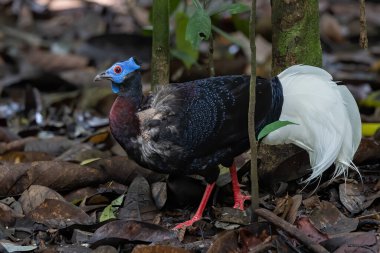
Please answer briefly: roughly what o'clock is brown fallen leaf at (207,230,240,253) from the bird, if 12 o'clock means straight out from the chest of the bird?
The brown fallen leaf is roughly at 9 o'clock from the bird.

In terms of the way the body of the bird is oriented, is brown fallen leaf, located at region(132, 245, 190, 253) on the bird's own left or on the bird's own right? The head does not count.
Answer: on the bird's own left

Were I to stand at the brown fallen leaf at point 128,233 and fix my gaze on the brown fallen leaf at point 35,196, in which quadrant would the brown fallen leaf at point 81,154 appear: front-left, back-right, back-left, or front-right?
front-right

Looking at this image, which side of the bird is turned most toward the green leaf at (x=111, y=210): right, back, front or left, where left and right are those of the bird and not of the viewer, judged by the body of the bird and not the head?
front

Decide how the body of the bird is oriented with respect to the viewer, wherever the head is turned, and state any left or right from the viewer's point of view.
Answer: facing to the left of the viewer

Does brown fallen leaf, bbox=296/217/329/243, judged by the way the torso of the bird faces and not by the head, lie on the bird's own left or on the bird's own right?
on the bird's own left

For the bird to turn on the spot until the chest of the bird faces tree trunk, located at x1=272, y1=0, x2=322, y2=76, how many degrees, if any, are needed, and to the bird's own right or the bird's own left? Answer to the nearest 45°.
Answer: approximately 135° to the bird's own right

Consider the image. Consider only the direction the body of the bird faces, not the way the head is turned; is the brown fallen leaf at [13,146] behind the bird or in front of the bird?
in front

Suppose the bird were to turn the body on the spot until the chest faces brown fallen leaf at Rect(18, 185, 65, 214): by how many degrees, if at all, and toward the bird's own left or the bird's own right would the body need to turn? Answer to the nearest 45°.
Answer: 0° — it already faces it

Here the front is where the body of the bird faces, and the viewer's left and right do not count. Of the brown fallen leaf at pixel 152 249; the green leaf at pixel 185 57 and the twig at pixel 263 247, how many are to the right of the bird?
1

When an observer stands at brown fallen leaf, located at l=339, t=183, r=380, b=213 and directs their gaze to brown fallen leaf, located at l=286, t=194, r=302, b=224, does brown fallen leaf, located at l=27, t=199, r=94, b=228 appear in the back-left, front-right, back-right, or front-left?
front-right

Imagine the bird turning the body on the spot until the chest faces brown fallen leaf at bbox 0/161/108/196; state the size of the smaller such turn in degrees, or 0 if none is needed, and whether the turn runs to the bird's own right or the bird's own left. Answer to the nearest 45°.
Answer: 0° — it already faces it

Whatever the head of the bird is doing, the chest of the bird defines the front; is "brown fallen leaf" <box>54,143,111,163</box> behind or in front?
in front
